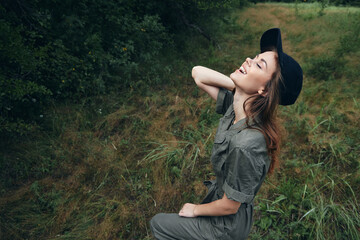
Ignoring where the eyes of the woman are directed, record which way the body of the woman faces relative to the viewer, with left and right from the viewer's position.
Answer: facing to the left of the viewer
